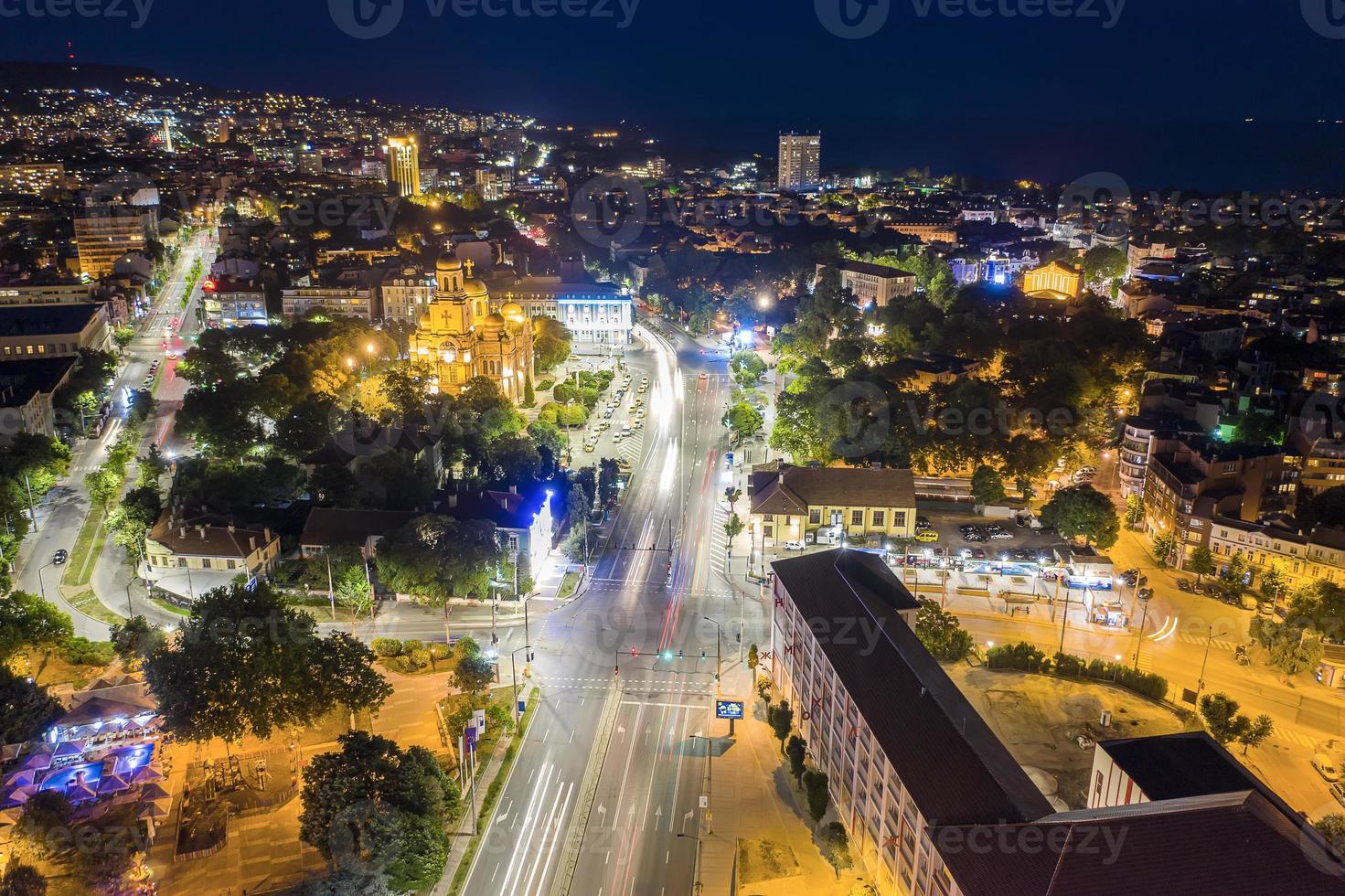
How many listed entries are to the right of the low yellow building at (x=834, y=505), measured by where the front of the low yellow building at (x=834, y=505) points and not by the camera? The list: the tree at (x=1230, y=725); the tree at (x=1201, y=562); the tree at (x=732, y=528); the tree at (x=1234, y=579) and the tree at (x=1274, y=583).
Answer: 1

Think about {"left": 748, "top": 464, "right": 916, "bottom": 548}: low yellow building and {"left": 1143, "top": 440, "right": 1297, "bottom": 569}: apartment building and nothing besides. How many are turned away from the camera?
0

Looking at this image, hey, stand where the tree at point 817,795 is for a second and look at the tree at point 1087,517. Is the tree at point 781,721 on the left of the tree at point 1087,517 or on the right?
left

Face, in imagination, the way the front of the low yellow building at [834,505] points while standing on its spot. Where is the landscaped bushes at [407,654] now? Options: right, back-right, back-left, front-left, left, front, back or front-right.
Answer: front-right

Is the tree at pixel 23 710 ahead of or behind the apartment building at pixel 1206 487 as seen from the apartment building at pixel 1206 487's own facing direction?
ahead

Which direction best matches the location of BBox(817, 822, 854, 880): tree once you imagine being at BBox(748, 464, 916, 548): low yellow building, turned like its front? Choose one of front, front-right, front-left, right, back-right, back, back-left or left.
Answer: front

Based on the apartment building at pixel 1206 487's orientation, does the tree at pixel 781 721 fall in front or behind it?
in front

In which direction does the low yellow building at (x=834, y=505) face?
toward the camera

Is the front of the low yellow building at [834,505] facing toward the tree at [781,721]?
yes

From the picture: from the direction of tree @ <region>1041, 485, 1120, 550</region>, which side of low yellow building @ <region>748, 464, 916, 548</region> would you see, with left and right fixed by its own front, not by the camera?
left

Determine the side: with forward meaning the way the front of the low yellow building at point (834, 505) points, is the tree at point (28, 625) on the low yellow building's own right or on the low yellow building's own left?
on the low yellow building's own right

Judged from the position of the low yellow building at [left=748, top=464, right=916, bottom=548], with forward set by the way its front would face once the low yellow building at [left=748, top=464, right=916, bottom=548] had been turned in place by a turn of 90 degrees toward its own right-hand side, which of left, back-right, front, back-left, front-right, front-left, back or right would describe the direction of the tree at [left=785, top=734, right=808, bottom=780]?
left

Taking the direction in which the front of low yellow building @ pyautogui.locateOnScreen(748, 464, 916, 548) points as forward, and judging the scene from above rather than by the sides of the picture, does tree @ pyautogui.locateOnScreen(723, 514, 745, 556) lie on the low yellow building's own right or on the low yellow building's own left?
on the low yellow building's own right

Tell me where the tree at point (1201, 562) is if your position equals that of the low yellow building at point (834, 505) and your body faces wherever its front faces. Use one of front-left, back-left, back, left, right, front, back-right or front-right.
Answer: left

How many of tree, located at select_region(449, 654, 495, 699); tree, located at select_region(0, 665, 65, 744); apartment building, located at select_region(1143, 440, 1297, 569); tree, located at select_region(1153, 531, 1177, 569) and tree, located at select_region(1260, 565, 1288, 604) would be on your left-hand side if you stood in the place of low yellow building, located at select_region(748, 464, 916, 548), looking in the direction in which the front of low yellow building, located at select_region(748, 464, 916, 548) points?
3
